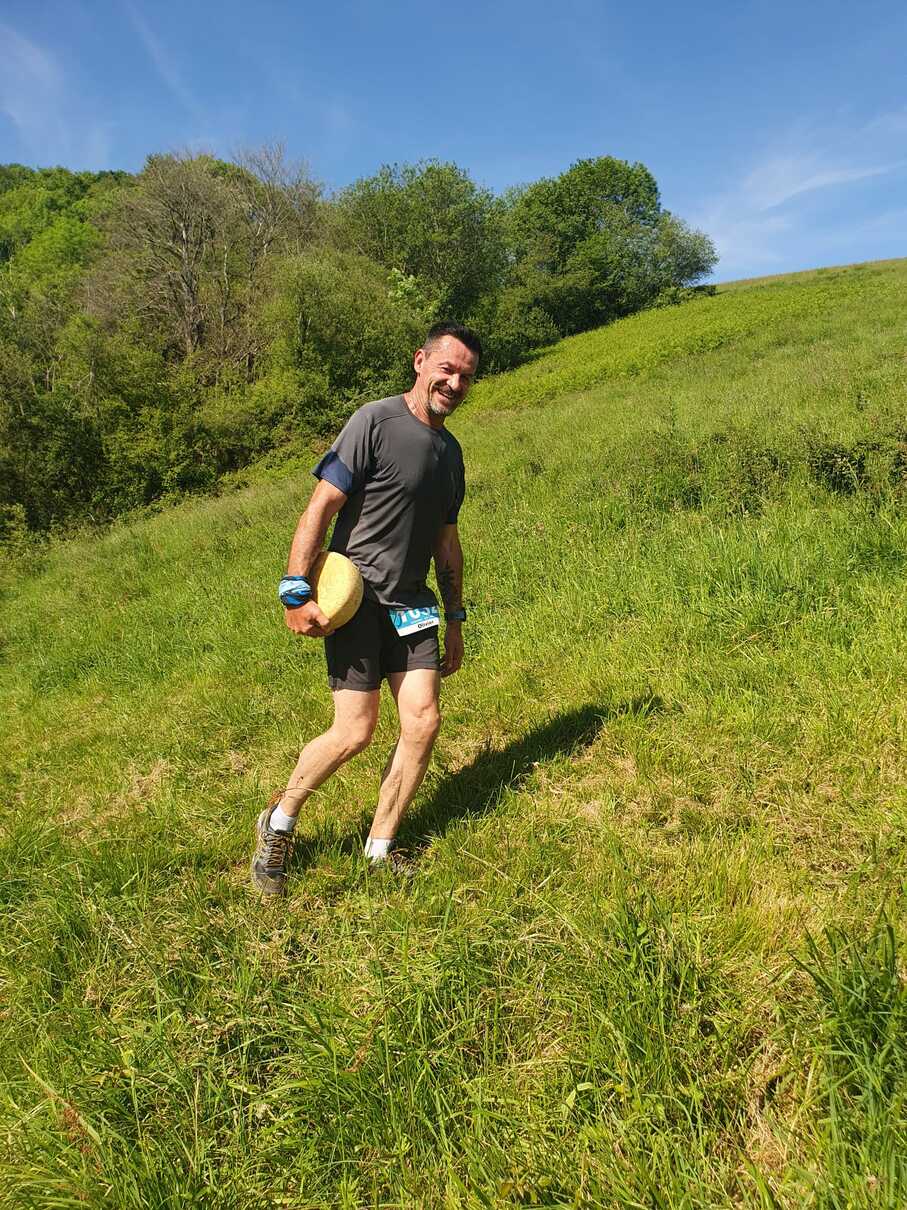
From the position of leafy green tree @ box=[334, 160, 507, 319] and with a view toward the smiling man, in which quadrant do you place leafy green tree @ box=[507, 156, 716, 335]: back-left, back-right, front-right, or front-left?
back-left

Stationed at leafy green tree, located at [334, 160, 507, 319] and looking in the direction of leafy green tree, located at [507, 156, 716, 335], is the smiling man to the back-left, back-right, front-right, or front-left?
back-right

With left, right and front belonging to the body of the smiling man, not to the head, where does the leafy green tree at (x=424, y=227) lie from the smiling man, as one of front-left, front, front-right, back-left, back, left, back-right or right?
back-left
